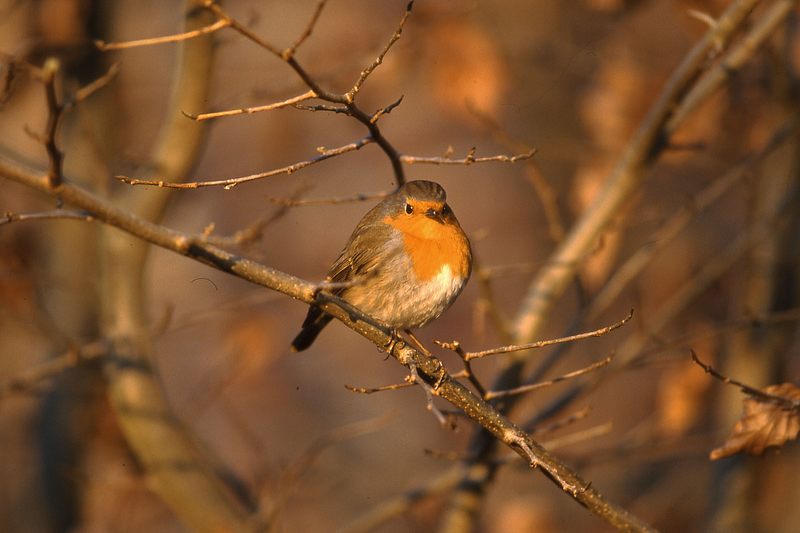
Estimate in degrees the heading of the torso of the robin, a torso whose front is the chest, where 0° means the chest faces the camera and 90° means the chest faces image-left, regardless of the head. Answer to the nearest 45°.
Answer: approximately 315°

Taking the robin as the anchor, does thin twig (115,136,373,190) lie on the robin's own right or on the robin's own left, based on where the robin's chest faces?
on the robin's own right

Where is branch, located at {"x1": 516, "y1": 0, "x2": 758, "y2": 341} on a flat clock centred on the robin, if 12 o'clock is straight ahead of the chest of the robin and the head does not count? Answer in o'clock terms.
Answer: The branch is roughly at 8 o'clock from the robin.

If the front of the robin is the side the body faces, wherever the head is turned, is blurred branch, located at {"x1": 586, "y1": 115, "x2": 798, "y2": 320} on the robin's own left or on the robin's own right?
on the robin's own left

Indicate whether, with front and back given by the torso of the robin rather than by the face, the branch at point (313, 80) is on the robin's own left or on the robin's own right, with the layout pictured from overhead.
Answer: on the robin's own right

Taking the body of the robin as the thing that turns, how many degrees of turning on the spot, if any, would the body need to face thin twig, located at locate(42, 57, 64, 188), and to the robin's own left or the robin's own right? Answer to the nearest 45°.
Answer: approximately 90° to the robin's own right

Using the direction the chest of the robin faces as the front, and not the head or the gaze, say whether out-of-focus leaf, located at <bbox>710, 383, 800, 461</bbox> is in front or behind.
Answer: in front

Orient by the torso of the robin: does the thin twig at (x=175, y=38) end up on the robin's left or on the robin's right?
on the robin's right
